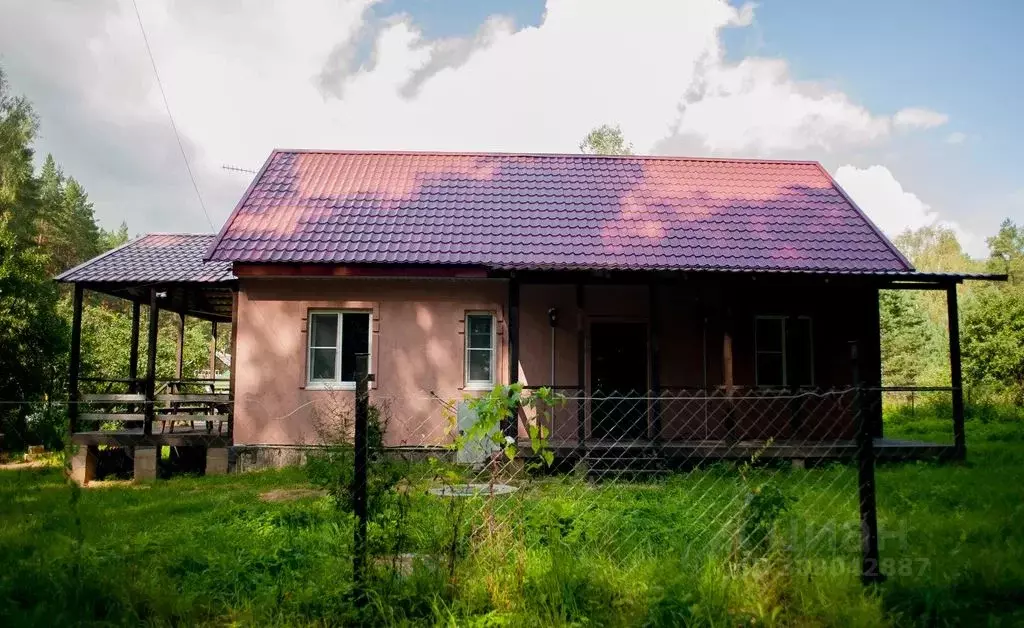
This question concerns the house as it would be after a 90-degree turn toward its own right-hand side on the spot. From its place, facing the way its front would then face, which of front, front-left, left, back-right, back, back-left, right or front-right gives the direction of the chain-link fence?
left

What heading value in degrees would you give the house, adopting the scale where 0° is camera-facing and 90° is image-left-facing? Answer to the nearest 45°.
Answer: approximately 0°
